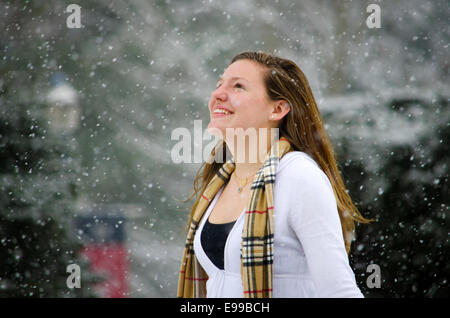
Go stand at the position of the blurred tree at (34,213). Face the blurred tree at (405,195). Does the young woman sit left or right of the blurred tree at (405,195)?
right

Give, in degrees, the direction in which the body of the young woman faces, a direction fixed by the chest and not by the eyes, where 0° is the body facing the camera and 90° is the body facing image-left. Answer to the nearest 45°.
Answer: approximately 45°

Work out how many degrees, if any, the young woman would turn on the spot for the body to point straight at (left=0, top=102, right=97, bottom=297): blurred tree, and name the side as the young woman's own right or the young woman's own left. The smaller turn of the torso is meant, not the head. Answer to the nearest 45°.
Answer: approximately 90° to the young woman's own right

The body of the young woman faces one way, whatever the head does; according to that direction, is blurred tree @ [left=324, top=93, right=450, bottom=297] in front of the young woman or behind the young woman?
behind
